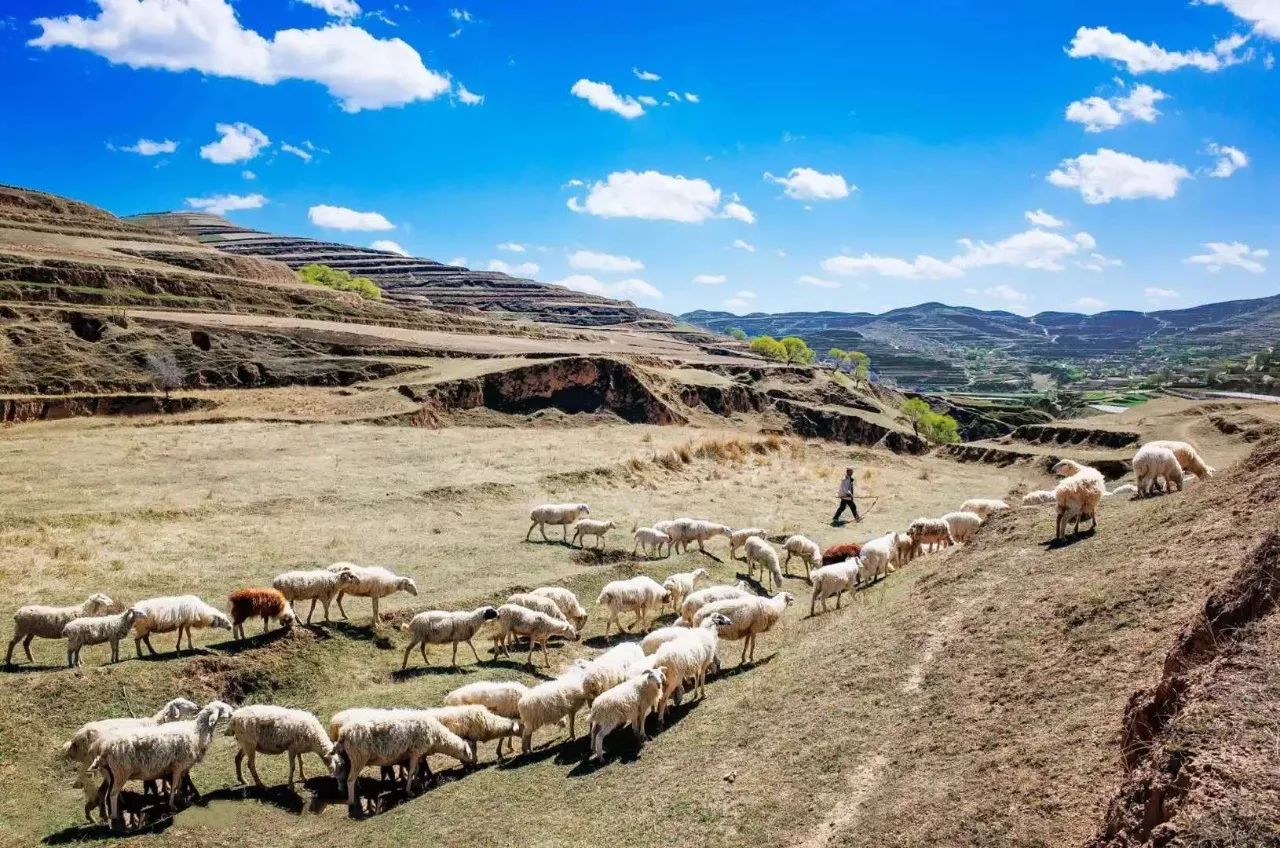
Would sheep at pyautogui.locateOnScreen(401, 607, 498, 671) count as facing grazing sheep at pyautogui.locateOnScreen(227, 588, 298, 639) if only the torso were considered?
no

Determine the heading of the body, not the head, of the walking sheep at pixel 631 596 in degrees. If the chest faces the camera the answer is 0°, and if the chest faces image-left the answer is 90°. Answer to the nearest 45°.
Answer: approximately 270°

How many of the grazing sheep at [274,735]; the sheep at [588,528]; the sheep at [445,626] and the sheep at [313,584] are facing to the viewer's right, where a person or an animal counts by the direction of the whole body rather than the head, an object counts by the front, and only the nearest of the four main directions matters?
4

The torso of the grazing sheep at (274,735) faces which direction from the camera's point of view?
to the viewer's right

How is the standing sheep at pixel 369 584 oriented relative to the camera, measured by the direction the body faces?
to the viewer's right

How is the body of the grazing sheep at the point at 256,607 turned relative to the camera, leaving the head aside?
to the viewer's right

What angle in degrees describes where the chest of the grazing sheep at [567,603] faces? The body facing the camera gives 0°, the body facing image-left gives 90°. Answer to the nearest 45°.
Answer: approximately 270°

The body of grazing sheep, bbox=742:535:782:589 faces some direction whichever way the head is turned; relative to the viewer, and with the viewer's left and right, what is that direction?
facing the viewer and to the right of the viewer

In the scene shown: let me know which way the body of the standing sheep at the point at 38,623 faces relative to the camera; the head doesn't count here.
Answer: to the viewer's right

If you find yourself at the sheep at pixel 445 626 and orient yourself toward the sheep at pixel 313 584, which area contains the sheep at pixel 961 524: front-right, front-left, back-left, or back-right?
back-right

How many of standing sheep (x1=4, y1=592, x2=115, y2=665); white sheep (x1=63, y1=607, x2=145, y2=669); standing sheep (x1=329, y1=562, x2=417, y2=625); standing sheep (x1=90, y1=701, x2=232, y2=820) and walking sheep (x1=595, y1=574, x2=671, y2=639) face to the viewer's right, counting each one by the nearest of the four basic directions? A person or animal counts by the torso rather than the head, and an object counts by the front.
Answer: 5

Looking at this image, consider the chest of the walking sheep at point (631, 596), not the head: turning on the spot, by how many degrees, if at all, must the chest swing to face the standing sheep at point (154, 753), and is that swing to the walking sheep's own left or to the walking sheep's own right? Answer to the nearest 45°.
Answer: approximately 135° to the walking sheep's own right

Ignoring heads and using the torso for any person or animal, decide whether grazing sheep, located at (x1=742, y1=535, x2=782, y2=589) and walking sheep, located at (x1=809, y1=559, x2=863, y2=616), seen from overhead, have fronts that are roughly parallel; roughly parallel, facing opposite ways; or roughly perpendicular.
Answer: roughly perpendicular

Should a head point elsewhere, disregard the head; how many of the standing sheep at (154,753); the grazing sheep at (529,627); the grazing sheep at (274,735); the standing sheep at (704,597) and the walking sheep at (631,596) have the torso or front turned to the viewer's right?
5

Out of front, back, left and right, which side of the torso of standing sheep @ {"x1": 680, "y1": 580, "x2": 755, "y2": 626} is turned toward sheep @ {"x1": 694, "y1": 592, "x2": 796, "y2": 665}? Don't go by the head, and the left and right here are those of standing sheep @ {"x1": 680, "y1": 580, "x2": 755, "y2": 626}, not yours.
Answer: right
